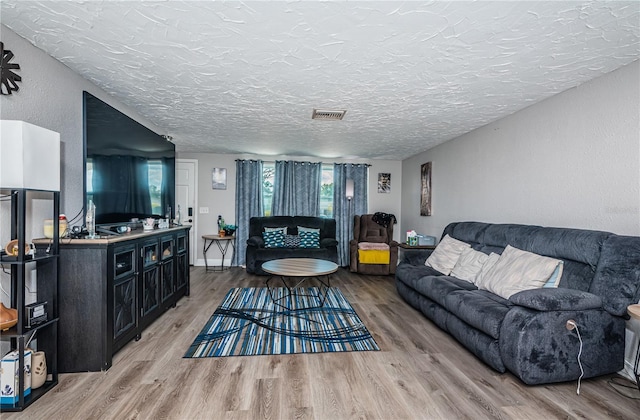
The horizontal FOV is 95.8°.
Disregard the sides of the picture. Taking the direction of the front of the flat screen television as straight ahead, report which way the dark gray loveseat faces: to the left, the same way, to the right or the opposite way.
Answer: to the right

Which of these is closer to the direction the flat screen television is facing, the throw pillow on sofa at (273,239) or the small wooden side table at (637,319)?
the small wooden side table

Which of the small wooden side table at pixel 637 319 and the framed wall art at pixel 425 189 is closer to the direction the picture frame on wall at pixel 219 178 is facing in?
the small wooden side table

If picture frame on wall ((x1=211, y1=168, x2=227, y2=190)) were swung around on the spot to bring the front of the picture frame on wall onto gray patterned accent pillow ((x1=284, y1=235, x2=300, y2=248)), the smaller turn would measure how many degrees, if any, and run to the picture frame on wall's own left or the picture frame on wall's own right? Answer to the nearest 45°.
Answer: approximately 45° to the picture frame on wall's own left

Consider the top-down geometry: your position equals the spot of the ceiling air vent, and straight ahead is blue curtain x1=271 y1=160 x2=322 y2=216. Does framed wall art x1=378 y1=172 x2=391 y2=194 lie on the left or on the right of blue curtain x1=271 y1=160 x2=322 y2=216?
right

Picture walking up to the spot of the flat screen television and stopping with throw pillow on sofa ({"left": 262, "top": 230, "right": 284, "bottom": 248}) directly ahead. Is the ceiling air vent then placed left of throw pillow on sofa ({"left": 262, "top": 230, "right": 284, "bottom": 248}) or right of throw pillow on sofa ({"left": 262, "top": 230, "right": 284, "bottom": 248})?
right

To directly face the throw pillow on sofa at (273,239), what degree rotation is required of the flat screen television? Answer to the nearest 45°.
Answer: approximately 90° to its left

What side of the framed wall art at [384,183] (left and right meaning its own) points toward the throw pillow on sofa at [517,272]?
front

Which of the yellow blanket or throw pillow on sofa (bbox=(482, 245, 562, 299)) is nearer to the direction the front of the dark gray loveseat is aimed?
the throw pillow on sofa

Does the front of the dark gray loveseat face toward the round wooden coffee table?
yes

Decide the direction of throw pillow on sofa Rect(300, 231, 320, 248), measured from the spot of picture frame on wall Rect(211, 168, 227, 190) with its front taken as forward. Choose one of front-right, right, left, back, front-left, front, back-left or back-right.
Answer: front-left
